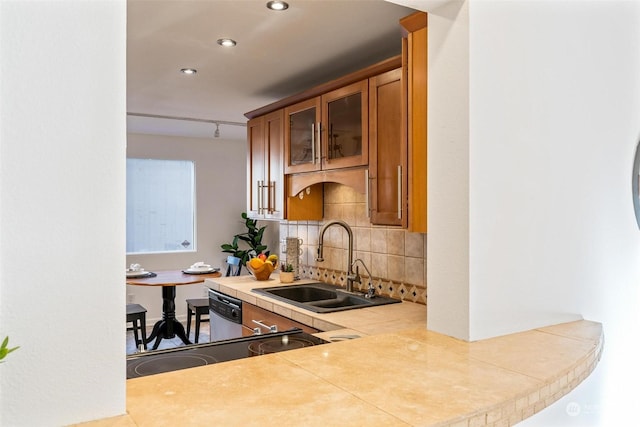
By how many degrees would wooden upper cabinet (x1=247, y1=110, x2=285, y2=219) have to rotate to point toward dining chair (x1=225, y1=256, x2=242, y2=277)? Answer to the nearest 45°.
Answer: approximately 135° to its right

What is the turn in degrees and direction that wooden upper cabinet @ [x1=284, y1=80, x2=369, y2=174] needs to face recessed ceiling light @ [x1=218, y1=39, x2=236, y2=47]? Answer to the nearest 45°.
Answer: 0° — it already faces it

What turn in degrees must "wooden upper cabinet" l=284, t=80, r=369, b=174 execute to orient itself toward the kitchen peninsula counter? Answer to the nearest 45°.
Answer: approximately 45° to its left

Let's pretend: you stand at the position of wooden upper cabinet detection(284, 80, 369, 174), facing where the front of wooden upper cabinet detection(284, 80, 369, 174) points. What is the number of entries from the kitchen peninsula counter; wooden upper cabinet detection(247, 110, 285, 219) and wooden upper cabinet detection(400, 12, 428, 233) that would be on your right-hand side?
1

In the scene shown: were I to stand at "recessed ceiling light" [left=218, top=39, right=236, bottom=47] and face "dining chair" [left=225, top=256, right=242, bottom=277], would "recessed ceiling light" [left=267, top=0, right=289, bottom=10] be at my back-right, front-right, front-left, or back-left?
back-right

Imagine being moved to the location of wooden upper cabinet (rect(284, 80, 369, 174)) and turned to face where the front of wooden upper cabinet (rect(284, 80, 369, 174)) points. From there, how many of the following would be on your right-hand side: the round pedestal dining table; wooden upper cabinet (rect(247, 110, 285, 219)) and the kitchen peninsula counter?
2

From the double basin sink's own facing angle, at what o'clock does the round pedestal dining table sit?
The round pedestal dining table is roughly at 3 o'clock from the double basin sink.

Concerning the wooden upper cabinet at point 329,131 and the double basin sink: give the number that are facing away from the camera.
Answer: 0

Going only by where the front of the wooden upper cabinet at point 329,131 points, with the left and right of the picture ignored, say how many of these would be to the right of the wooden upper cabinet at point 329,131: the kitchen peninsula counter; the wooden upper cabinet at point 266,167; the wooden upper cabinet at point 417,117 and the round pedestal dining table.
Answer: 2

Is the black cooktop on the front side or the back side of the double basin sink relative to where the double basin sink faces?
on the front side

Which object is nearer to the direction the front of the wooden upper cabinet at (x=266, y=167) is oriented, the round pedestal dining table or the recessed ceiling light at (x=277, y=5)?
the recessed ceiling light
